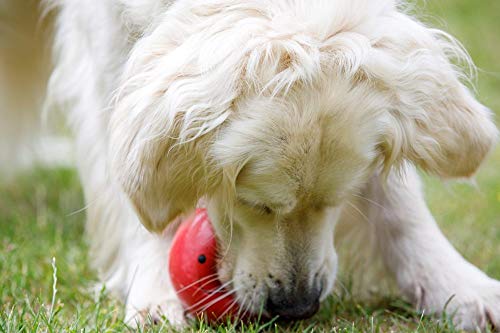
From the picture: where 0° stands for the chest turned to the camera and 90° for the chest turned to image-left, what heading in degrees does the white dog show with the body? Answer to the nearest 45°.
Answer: approximately 0°
